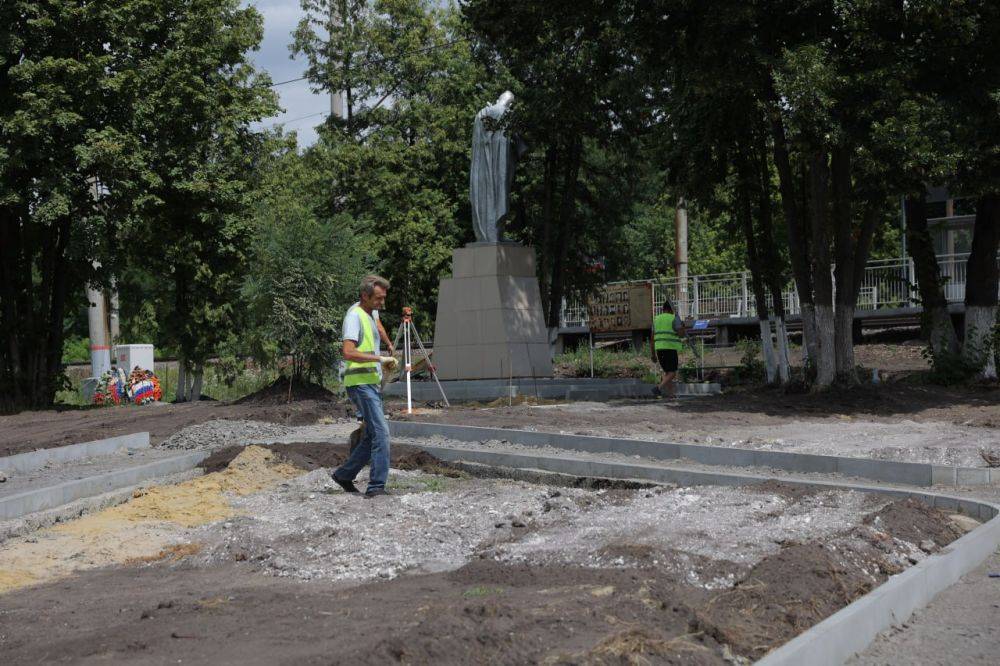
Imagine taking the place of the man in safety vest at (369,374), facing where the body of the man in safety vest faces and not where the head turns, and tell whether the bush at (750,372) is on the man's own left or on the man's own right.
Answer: on the man's own left

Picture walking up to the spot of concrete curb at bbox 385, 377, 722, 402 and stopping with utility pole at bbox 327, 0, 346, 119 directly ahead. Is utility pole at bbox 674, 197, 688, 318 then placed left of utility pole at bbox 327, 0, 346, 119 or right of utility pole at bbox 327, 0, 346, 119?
right

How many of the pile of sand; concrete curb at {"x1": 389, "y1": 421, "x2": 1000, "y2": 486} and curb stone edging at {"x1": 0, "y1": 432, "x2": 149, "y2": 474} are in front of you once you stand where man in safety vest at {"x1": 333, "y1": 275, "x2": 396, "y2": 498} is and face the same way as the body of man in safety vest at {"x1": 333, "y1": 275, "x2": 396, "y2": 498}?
1

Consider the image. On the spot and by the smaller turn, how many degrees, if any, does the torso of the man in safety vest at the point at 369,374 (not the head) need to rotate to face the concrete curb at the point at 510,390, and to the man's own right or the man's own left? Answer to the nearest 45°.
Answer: approximately 90° to the man's own left
